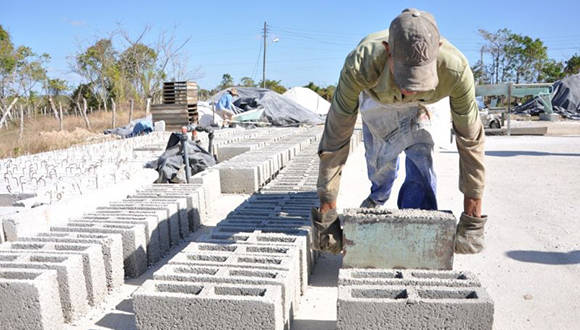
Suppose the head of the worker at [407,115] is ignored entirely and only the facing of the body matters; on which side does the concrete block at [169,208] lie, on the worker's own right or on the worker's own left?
on the worker's own right

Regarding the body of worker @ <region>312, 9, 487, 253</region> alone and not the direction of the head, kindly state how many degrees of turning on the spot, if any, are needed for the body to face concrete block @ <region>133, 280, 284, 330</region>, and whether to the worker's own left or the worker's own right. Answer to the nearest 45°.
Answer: approximately 45° to the worker's own right

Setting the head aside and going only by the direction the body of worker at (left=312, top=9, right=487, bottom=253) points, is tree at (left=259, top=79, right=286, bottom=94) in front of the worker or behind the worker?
behind

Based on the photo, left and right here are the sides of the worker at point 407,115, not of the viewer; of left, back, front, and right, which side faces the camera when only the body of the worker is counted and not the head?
front

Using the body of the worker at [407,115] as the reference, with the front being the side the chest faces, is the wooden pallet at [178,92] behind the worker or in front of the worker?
behind

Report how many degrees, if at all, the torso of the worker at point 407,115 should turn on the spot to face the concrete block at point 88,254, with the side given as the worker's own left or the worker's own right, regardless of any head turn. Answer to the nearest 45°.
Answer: approximately 90° to the worker's own right

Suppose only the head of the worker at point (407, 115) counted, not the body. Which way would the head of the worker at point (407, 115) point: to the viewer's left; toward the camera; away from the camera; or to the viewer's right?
toward the camera

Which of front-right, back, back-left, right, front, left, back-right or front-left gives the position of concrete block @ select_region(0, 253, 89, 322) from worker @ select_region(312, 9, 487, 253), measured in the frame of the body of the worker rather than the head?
right

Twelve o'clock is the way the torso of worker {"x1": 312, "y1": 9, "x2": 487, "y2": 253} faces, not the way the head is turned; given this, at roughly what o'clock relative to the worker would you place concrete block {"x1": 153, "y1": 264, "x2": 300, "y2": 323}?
The concrete block is roughly at 2 o'clock from the worker.

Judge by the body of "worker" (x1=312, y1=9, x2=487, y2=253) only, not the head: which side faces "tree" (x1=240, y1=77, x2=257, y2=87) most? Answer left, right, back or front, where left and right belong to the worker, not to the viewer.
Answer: back

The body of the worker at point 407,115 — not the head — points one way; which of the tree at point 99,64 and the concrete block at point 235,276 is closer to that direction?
the concrete block

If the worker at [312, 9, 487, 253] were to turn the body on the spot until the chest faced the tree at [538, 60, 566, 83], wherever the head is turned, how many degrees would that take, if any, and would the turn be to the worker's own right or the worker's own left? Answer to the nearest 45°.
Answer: approximately 180°

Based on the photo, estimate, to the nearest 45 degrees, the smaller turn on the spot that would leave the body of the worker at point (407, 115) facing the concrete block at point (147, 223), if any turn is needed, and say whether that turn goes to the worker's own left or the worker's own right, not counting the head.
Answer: approximately 90° to the worker's own right

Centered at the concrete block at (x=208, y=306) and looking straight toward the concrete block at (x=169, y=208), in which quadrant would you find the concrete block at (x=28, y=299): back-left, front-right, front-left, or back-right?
front-left

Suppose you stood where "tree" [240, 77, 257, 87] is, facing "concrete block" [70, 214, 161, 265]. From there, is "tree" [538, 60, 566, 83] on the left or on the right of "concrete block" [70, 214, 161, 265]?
left
